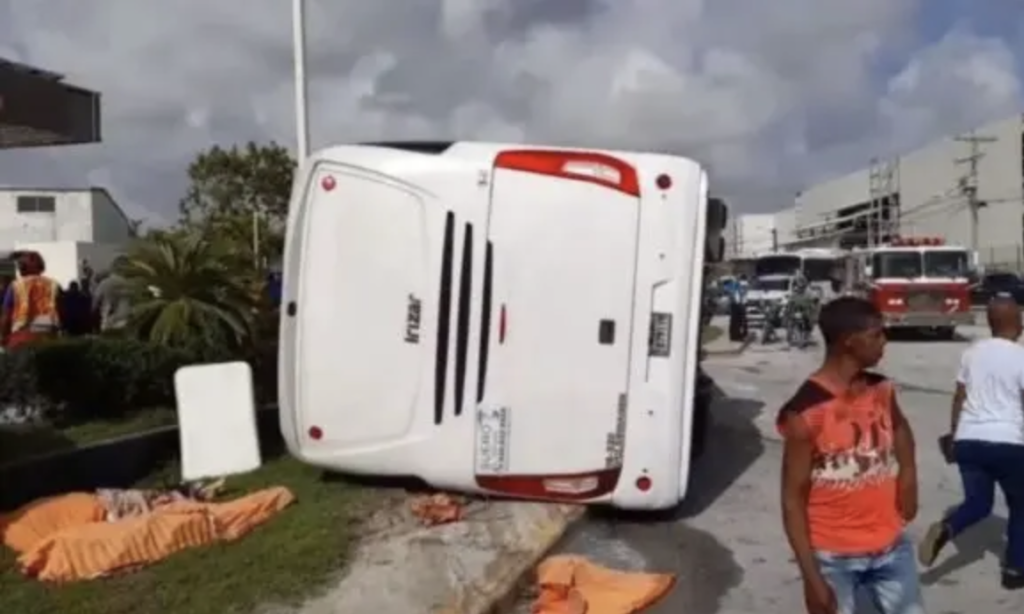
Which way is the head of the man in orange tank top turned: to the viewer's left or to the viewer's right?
to the viewer's right

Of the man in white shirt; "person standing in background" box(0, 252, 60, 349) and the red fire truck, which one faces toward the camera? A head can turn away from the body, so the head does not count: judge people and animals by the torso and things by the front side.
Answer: the red fire truck

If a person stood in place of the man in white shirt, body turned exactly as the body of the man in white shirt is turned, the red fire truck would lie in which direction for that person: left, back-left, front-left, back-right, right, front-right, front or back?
front-left

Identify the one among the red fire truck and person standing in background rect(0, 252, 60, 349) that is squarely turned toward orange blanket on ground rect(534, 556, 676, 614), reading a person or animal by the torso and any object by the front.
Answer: the red fire truck

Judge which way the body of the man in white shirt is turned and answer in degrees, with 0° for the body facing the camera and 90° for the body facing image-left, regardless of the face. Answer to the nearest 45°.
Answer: approximately 225°

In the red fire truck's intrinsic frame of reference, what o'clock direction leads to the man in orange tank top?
The man in orange tank top is roughly at 12 o'clock from the red fire truck.
